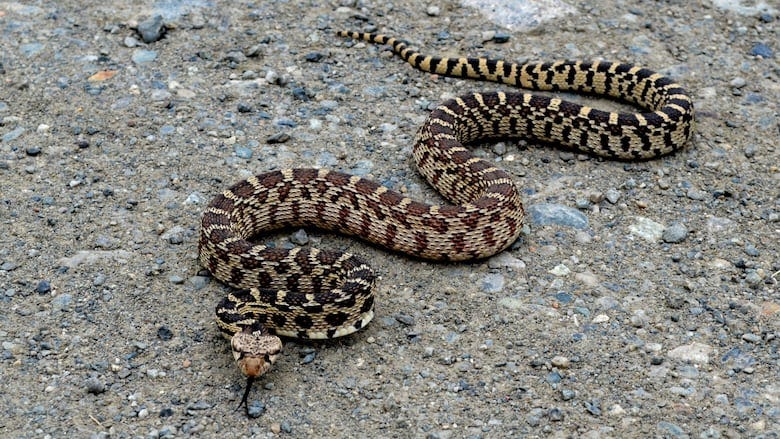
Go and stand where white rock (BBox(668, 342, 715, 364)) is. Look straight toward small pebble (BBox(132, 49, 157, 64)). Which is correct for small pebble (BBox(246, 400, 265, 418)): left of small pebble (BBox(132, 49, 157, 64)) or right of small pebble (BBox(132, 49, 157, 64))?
left

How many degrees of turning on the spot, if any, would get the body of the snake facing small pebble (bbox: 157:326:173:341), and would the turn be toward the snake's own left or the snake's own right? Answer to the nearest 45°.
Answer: approximately 45° to the snake's own right

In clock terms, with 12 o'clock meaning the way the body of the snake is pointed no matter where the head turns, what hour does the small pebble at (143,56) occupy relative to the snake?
The small pebble is roughly at 4 o'clock from the snake.

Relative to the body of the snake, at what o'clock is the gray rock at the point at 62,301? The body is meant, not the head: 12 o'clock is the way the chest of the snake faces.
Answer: The gray rock is roughly at 2 o'clock from the snake.

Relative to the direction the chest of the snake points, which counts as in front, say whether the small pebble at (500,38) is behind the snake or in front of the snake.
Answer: behind

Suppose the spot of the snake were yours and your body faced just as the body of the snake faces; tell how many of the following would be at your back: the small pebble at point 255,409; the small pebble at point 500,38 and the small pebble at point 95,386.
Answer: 1

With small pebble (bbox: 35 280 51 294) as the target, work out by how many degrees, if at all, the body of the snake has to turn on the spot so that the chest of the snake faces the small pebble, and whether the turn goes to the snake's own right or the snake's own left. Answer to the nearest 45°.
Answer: approximately 45° to the snake's own right

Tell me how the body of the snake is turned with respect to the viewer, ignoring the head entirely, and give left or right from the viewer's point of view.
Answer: facing the viewer

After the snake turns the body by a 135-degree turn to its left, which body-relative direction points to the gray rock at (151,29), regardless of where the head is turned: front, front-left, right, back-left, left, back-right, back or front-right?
left

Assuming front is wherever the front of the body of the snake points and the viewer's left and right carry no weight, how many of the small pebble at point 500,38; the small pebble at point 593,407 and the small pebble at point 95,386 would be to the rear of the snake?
1

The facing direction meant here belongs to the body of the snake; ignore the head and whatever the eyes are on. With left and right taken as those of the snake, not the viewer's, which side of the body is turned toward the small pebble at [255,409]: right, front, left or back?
front

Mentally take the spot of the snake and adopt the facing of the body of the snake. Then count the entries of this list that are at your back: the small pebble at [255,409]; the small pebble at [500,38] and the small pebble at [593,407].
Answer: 1
